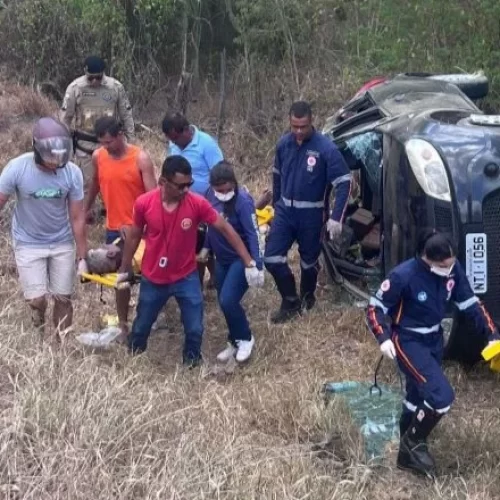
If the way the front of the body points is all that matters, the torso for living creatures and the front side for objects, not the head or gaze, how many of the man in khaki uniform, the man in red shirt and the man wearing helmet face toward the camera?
3

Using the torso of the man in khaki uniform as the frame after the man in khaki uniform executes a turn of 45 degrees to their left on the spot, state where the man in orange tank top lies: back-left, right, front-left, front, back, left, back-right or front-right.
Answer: front-right

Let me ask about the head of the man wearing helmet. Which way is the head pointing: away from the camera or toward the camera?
toward the camera

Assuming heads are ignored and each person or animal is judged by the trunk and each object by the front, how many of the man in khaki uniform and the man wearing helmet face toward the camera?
2

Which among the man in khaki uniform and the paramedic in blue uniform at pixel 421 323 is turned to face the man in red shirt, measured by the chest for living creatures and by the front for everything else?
the man in khaki uniform

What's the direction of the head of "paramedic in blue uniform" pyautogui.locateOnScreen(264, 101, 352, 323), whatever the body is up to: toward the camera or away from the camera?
toward the camera

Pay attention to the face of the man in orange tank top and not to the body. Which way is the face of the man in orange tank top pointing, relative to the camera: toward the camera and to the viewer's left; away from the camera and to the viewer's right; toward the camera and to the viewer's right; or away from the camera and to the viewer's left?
toward the camera and to the viewer's left

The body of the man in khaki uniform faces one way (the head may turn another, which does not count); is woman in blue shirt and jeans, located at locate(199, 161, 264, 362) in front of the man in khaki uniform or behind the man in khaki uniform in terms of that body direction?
in front

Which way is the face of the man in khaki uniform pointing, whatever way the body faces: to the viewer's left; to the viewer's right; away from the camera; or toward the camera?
toward the camera

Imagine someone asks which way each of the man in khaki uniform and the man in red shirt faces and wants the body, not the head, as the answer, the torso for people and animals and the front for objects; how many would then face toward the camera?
2

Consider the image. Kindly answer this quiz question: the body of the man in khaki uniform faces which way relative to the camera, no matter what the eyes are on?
toward the camera

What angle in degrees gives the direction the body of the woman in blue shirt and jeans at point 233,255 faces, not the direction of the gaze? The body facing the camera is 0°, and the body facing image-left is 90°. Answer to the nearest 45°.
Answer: approximately 45°

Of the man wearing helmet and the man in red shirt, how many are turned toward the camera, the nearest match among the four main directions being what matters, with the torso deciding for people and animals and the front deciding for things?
2

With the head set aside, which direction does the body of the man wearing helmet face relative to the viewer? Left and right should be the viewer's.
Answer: facing the viewer

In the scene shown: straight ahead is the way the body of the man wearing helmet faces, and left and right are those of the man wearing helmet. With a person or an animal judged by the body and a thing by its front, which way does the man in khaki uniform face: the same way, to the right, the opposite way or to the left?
the same way

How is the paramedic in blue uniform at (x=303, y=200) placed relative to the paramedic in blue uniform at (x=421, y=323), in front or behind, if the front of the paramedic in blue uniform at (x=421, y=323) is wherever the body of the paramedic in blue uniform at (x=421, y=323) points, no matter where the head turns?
behind

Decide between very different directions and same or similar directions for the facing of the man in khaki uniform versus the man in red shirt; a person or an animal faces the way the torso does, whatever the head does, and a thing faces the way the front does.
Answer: same or similar directions

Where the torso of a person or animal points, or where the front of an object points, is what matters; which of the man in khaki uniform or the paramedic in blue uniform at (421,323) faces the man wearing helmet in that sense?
the man in khaki uniform

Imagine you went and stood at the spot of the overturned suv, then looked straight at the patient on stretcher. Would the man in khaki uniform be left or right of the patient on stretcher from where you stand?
right
